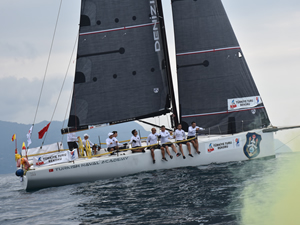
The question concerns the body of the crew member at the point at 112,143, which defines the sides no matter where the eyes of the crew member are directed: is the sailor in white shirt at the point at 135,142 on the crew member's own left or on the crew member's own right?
on the crew member's own left

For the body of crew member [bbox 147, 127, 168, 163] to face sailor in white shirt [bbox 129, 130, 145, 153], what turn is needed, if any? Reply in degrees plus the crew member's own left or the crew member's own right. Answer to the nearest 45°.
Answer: approximately 135° to the crew member's own right

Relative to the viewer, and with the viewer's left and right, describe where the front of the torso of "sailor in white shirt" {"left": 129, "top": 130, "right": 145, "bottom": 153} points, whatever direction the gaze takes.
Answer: facing the viewer and to the right of the viewer

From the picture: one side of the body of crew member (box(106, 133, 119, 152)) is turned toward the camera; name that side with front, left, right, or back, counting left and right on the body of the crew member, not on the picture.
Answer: front

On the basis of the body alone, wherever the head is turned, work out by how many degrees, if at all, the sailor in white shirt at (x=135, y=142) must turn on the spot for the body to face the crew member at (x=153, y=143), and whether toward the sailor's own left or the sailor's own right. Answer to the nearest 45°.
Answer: approximately 45° to the sailor's own left

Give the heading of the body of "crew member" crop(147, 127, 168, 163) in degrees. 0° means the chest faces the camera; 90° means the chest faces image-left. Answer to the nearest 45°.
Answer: approximately 315°
